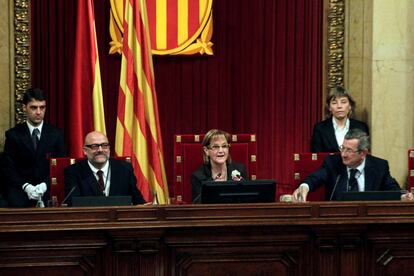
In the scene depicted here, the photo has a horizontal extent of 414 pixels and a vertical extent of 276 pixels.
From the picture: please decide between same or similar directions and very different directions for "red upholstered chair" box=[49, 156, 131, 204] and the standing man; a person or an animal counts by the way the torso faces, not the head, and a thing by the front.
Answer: same or similar directions

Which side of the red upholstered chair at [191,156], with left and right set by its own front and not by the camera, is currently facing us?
front

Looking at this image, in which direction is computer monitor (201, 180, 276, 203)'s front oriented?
away from the camera

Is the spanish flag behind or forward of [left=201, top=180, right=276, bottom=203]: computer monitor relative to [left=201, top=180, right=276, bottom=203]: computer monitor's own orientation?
forward

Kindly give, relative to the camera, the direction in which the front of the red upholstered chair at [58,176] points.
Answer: facing the viewer

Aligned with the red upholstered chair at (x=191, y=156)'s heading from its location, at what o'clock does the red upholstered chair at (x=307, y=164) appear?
the red upholstered chair at (x=307, y=164) is roughly at 9 o'clock from the red upholstered chair at (x=191, y=156).

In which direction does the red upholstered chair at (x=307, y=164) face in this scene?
toward the camera

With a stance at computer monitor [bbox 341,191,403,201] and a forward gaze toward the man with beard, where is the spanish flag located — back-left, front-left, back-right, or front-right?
front-right

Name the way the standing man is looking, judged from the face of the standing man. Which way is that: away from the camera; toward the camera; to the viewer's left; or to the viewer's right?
toward the camera

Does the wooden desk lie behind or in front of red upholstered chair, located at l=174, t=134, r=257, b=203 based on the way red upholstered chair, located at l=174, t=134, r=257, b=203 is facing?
in front

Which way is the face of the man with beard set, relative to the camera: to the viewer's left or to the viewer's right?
to the viewer's right

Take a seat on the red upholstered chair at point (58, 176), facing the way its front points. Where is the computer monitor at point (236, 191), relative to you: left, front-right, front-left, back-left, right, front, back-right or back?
front-left

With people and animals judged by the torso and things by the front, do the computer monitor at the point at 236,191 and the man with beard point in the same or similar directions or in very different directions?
very different directions
